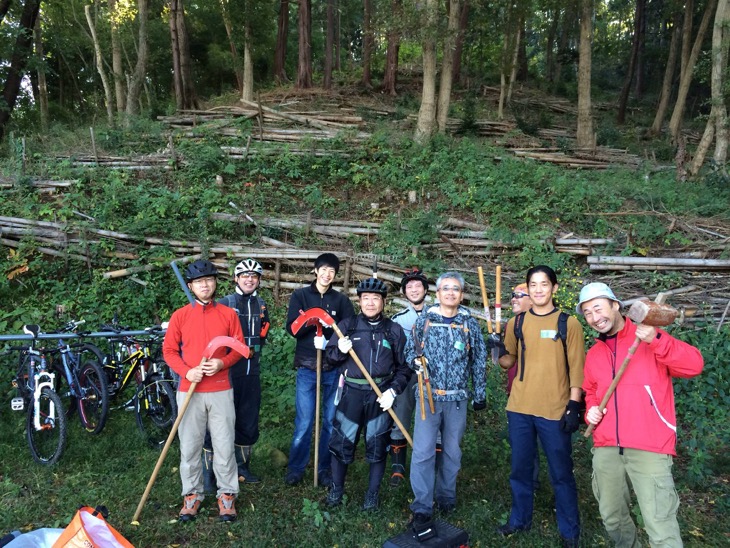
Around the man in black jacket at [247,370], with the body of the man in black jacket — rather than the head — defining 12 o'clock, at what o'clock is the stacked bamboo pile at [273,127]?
The stacked bamboo pile is roughly at 6 o'clock from the man in black jacket.

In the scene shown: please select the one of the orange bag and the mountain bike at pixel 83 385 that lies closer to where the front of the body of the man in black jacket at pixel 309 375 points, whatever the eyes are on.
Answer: the orange bag

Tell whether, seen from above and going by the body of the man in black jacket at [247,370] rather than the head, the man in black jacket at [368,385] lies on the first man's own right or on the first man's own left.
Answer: on the first man's own left

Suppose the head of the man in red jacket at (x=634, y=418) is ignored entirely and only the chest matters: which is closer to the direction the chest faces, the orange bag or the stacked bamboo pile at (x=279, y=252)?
the orange bag

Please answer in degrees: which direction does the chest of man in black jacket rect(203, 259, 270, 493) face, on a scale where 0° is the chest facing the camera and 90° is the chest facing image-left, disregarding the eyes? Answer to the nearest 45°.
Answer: approximately 0°

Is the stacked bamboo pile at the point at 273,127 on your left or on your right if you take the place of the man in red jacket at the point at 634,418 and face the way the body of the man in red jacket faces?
on your right
